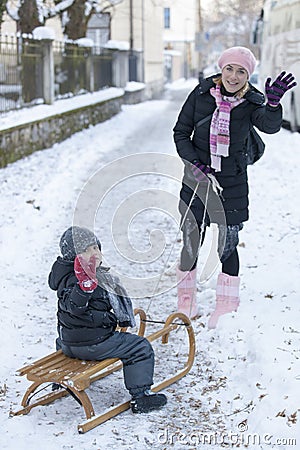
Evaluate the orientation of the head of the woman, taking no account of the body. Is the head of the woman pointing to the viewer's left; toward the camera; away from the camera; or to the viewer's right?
toward the camera

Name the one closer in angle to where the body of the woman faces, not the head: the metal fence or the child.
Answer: the child

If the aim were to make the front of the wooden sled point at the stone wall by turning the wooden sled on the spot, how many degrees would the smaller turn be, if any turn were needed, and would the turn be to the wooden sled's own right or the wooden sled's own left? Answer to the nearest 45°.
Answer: approximately 45° to the wooden sled's own left

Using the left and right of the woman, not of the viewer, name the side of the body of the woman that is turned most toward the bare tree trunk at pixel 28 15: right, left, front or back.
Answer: back

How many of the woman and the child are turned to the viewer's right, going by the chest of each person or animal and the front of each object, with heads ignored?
1

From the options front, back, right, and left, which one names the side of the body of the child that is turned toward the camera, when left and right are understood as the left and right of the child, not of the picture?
right

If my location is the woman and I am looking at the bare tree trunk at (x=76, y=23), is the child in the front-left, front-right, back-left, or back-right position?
back-left

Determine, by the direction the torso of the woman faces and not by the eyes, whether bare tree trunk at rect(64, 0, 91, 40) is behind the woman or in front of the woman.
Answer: behind

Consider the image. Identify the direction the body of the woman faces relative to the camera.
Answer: toward the camera

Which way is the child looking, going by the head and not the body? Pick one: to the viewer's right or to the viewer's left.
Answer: to the viewer's right

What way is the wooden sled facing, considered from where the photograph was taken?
facing away from the viewer and to the right of the viewer

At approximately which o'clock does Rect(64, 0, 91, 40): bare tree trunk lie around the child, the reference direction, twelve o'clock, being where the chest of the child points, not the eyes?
The bare tree trunk is roughly at 9 o'clock from the child.

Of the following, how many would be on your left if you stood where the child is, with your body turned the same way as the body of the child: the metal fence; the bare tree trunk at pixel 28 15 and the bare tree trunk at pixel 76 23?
3
